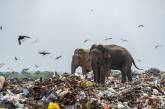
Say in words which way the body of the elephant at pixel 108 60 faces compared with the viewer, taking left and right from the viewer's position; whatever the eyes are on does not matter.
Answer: facing the viewer and to the left of the viewer

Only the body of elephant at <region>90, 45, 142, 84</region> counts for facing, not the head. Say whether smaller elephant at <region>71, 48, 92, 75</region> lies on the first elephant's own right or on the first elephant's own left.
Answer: on the first elephant's own right
